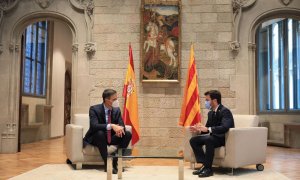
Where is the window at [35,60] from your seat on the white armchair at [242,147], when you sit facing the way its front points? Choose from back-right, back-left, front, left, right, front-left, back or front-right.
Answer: right

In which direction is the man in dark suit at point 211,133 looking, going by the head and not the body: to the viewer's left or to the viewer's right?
to the viewer's left

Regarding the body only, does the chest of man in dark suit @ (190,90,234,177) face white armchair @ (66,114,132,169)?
yes

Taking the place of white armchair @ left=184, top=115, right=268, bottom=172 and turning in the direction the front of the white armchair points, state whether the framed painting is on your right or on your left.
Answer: on your right

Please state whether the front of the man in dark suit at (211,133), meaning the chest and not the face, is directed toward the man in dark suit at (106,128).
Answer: yes

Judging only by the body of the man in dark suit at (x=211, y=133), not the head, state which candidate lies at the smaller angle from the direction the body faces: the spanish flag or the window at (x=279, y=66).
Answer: the spanish flag

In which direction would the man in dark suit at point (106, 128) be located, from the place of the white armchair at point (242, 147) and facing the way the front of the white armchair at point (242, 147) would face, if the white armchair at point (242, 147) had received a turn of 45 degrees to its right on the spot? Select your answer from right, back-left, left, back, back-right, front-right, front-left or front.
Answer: front

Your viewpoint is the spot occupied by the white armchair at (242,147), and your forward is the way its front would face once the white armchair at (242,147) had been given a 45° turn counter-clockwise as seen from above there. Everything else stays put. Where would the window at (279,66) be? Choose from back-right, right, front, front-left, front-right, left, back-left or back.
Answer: back

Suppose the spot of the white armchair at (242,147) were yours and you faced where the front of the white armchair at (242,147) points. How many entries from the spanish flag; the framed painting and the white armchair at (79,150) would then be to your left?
0

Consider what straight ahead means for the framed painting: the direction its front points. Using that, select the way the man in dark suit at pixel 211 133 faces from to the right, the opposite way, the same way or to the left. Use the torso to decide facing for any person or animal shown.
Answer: to the right

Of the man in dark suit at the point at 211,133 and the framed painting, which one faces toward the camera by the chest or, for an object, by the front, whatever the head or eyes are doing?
the framed painting

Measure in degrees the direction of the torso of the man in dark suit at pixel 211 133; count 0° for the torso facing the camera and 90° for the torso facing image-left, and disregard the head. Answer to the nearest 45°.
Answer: approximately 90°

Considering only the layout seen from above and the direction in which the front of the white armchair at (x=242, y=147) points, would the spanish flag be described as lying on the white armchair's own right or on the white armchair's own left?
on the white armchair's own right

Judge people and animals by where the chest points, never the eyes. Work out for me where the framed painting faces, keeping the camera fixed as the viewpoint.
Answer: facing the viewer

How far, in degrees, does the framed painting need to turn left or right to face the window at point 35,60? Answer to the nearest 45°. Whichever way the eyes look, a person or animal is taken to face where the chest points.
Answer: approximately 135° to its right
